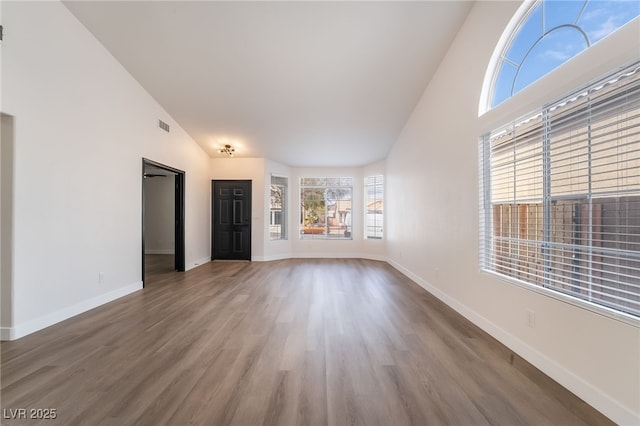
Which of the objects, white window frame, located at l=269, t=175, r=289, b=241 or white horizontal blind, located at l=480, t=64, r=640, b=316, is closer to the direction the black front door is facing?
the white horizontal blind

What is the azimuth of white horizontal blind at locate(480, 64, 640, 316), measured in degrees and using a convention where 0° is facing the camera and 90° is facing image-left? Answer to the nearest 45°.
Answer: approximately 45°

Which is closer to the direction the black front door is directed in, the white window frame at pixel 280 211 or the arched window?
the arched window

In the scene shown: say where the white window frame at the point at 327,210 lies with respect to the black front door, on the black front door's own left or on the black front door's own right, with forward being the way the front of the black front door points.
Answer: on the black front door's own left

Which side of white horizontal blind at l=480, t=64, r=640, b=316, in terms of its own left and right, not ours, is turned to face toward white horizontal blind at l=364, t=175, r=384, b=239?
right

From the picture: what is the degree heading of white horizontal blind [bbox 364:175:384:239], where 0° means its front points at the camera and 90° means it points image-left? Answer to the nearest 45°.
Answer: approximately 45°

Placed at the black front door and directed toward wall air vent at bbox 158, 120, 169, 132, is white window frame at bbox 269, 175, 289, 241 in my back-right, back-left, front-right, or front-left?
back-left

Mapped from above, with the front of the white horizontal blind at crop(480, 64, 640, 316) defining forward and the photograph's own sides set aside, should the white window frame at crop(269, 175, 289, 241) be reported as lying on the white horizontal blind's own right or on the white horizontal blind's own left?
on the white horizontal blind's own right
